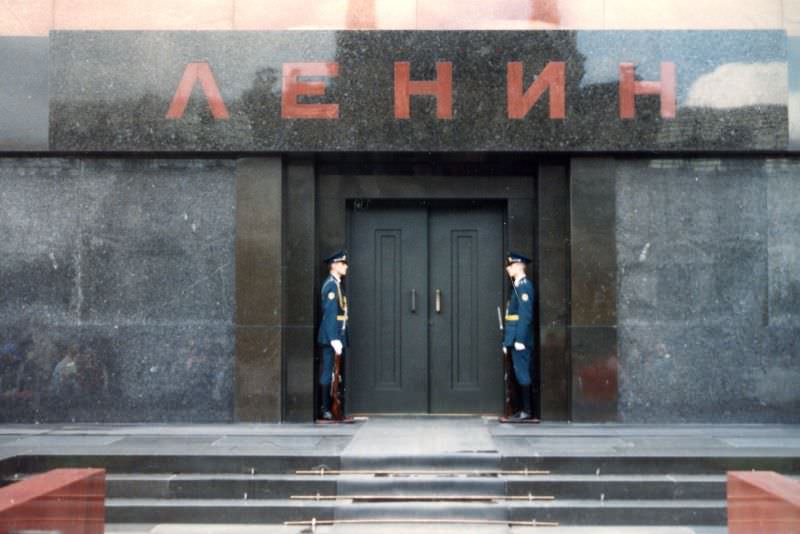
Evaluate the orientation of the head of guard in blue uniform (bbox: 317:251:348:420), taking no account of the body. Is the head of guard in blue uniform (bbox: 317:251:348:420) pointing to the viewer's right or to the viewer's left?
to the viewer's right

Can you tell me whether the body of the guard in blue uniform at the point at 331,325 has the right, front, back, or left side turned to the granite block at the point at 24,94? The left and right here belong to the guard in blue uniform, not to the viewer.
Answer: back

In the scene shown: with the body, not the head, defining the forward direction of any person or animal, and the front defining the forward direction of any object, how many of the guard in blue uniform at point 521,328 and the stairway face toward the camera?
1

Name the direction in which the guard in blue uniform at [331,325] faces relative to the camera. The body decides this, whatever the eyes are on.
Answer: to the viewer's right

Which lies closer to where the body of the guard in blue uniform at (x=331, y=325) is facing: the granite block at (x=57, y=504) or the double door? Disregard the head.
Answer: the double door

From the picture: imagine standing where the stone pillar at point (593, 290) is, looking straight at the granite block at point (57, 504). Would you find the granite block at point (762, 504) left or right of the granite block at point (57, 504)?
left

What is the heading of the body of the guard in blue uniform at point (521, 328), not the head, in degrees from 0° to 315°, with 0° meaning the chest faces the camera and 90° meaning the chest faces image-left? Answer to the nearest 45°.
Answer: approximately 90°

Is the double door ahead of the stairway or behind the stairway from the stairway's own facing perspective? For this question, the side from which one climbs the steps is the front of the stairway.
behind
